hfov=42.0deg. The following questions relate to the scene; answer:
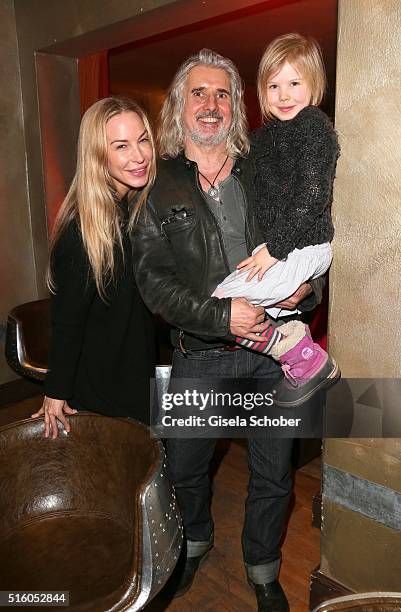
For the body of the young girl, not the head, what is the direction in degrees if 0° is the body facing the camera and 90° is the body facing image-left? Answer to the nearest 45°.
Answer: approximately 45°

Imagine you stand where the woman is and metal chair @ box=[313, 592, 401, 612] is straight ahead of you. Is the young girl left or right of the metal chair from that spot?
left

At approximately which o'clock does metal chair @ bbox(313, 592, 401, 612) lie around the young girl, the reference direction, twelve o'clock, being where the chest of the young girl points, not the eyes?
The metal chair is roughly at 10 o'clock from the young girl.
